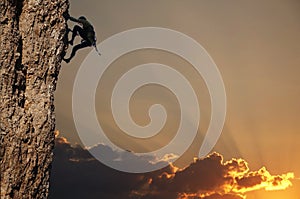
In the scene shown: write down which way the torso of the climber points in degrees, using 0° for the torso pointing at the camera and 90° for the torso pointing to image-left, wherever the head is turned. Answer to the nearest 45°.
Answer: approximately 90°
